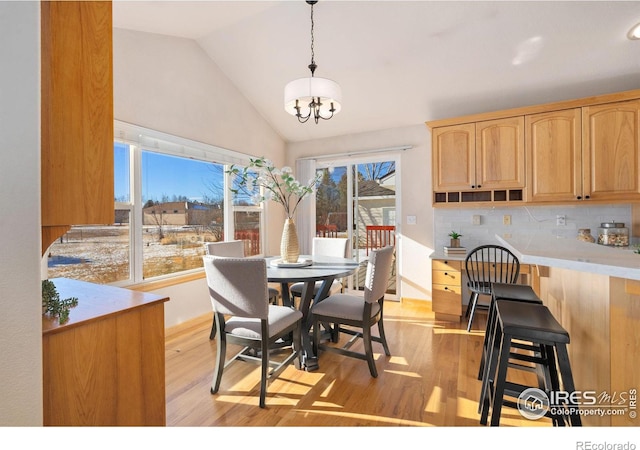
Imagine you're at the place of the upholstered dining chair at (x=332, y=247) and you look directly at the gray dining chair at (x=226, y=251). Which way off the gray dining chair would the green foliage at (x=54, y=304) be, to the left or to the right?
left

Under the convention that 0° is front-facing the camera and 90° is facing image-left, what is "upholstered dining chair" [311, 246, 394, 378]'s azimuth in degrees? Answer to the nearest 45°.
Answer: approximately 135°

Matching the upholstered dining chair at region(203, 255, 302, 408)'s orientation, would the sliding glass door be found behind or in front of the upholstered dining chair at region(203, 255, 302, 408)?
in front

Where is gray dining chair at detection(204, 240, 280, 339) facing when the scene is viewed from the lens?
facing the viewer and to the right of the viewer

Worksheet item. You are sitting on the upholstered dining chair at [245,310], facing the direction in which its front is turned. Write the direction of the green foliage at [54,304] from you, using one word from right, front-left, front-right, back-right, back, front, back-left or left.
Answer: back

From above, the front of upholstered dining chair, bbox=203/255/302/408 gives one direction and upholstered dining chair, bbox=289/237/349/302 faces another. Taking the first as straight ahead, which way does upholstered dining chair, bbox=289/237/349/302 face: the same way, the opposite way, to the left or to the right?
the opposite way

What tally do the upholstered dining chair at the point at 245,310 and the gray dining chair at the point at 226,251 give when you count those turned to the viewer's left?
0

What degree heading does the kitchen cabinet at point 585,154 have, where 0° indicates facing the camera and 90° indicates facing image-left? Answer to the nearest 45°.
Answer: approximately 45°

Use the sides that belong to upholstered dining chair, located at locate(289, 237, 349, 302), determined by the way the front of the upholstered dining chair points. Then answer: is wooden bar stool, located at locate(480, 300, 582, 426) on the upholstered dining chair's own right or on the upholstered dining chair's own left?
on the upholstered dining chair's own left

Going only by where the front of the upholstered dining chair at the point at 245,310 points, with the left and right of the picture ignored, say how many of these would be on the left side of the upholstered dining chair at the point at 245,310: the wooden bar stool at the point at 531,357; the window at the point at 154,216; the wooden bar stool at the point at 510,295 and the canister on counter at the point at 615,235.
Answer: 1

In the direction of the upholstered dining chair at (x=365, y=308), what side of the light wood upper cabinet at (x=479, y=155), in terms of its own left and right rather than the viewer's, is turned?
front

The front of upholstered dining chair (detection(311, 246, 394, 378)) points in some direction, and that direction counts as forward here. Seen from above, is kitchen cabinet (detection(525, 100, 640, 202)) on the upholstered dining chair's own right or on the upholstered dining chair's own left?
on the upholstered dining chair's own right

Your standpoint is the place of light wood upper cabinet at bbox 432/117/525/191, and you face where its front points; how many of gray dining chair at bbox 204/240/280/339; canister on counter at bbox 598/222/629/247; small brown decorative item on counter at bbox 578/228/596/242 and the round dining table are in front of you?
2

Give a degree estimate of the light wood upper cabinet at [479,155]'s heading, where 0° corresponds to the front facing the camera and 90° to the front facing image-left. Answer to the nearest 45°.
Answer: approximately 45°

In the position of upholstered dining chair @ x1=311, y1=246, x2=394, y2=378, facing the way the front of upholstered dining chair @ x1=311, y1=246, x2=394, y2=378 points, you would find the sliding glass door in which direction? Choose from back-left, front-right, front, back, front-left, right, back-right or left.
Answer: front-right
